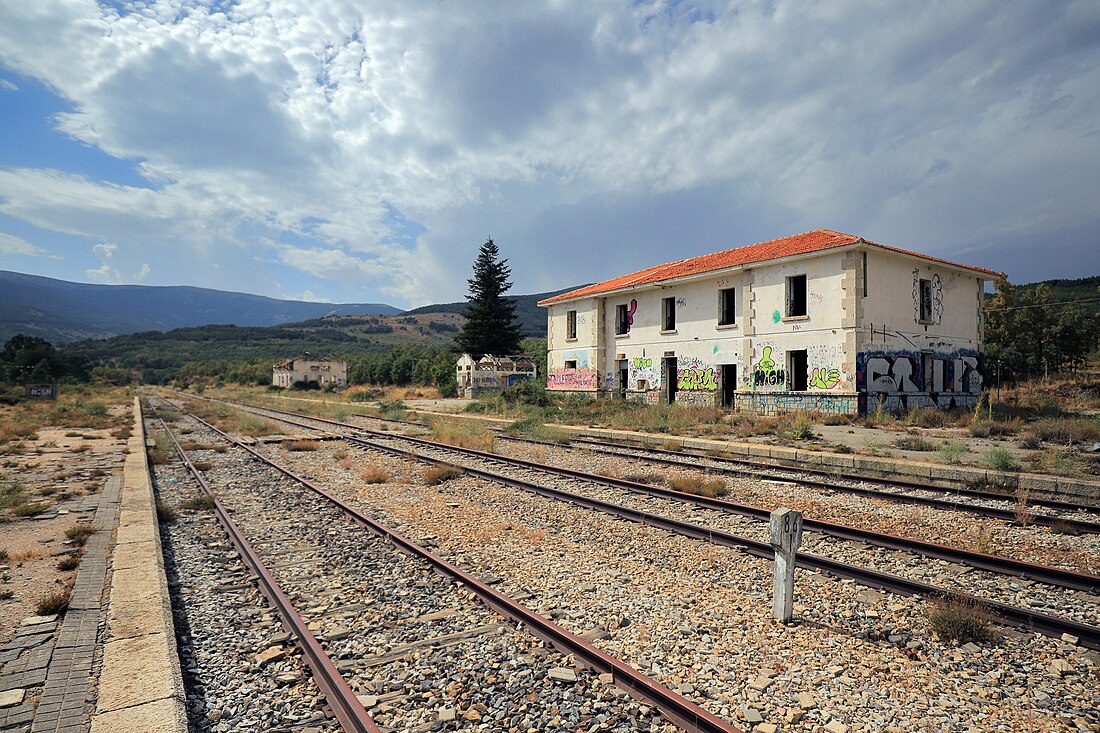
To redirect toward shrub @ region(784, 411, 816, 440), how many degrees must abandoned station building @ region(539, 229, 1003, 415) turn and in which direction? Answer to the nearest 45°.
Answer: approximately 45° to its left

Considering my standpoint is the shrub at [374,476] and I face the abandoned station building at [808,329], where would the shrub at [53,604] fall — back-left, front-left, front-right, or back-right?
back-right

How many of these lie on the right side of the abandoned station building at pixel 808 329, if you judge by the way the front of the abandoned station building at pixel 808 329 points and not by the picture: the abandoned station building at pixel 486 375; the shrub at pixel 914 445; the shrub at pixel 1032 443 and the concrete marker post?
1

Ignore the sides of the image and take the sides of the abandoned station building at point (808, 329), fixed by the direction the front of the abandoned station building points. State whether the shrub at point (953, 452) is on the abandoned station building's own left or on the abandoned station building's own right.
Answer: on the abandoned station building's own left

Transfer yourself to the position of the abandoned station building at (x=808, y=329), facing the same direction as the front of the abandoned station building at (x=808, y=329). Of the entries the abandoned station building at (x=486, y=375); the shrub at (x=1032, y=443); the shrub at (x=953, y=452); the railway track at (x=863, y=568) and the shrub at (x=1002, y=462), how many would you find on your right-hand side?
1

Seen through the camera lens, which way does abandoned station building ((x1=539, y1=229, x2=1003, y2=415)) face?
facing the viewer and to the left of the viewer

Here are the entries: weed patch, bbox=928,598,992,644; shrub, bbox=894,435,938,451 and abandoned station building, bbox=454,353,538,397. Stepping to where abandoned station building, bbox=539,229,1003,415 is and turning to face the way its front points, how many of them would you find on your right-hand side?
1

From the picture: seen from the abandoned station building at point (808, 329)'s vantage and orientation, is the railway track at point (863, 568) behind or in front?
in front

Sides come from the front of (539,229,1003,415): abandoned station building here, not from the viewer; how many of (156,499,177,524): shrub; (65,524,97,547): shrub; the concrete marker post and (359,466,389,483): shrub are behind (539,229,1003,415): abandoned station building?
0

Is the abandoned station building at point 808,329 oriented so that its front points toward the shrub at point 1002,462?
no

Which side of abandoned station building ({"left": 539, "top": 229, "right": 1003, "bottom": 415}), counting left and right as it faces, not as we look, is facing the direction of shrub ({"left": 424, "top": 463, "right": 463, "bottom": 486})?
front

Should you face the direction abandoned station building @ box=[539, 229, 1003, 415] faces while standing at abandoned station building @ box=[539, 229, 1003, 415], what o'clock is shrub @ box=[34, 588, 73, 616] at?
The shrub is roughly at 11 o'clock from the abandoned station building.

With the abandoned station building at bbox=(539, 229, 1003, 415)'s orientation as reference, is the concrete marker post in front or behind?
in front

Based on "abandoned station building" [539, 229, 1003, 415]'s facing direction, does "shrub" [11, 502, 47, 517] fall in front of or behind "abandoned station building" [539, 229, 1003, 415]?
in front

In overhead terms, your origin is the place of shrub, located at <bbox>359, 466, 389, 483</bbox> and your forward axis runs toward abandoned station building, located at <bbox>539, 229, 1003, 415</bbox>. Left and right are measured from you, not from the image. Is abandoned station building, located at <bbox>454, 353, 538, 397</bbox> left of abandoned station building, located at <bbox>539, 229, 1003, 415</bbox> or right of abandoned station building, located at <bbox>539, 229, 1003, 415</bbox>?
left

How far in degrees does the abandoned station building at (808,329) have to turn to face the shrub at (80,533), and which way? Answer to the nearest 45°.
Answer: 0° — it already faces it
